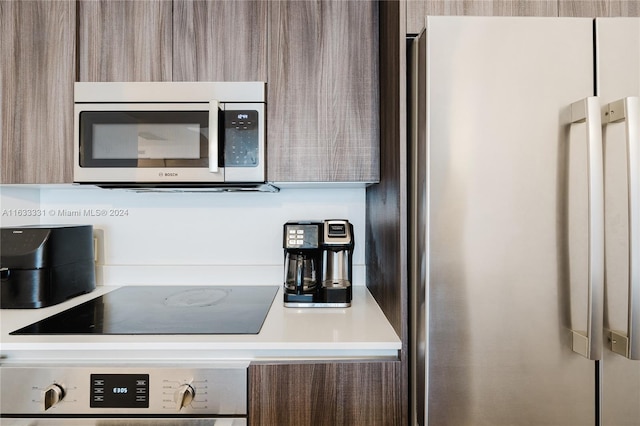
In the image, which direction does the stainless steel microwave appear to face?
toward the camera

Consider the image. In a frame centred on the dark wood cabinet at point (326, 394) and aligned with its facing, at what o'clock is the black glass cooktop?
The black glass cooktop is roughly at 4 o'clock from the dark wood cabinet.

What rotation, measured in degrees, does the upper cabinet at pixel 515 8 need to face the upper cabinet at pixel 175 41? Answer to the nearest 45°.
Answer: approximately 90° to its right

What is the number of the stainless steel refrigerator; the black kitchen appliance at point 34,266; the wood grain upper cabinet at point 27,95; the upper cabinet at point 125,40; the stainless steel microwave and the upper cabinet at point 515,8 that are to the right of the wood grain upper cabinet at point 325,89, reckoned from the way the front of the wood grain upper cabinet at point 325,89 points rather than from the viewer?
4

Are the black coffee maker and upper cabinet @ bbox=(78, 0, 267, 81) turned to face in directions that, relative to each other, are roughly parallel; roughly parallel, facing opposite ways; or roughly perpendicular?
roughly parallel

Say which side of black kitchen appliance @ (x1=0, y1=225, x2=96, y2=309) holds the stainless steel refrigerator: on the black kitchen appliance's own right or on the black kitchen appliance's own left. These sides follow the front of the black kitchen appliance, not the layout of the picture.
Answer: on the black kitchen appliance's own left

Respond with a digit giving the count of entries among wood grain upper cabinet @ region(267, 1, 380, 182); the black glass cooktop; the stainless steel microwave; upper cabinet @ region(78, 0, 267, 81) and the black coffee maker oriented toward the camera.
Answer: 5

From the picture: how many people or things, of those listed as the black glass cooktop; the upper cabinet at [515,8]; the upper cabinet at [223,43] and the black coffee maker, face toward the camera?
4

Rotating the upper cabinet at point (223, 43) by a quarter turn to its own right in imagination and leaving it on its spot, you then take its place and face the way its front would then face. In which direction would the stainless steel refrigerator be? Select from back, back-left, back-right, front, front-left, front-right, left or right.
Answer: back-left

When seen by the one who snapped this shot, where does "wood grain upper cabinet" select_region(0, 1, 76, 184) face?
facing the viewer

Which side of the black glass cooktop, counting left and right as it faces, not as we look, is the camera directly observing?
front
